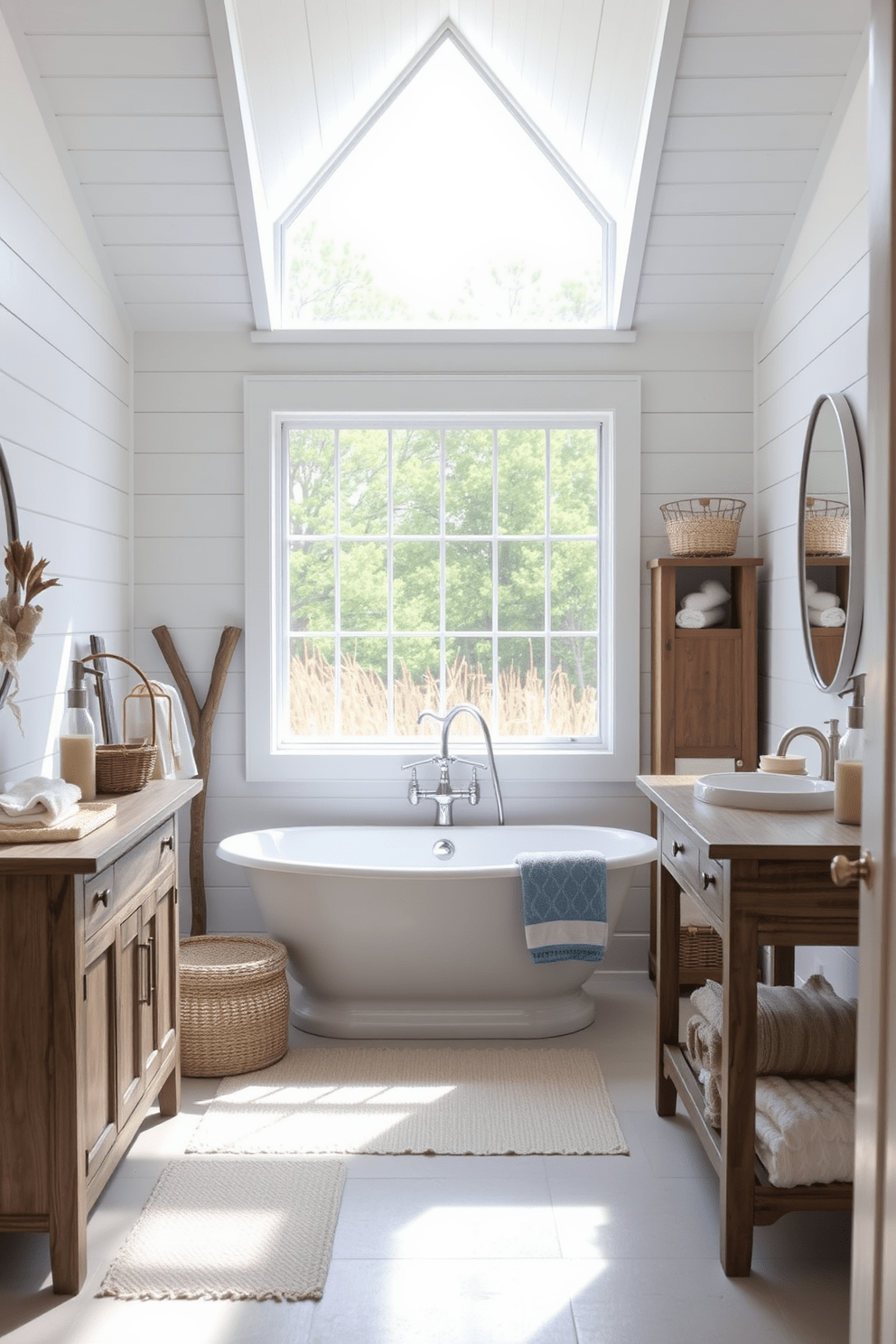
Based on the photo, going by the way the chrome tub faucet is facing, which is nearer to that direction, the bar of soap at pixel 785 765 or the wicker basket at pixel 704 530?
the bar of soap

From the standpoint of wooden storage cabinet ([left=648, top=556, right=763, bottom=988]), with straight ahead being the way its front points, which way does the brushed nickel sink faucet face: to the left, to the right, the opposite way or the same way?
to the right

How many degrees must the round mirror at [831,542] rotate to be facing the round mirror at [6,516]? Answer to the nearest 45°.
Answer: approximately 45° to its left

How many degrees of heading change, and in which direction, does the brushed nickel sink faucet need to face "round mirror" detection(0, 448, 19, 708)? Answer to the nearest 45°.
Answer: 0° — it already faces it

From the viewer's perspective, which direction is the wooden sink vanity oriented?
to the viewer's left

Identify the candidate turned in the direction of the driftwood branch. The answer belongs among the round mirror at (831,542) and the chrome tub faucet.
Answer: the round mirror

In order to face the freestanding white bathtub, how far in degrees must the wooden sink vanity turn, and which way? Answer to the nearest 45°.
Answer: approximately 45° to its right

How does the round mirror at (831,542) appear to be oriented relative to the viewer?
to the viewer's left

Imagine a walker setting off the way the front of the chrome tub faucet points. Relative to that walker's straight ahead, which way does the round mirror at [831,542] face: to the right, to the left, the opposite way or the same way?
to the right

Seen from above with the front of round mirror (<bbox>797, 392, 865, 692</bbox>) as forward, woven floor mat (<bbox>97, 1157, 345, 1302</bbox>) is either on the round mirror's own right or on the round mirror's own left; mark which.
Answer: on the round mirror's own left

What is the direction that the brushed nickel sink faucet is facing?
to the viewer's left

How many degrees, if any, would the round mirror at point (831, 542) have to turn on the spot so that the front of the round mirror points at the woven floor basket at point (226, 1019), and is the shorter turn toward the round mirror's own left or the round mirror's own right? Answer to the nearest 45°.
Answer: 0° — it already faces it

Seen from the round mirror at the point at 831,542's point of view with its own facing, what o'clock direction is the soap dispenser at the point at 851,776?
The soap dispenser is roughly at 9 o'clock from the round mirror.

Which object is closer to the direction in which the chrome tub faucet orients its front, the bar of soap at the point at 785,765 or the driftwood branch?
the bar of soap

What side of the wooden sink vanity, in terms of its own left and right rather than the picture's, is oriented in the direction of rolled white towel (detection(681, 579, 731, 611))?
right
